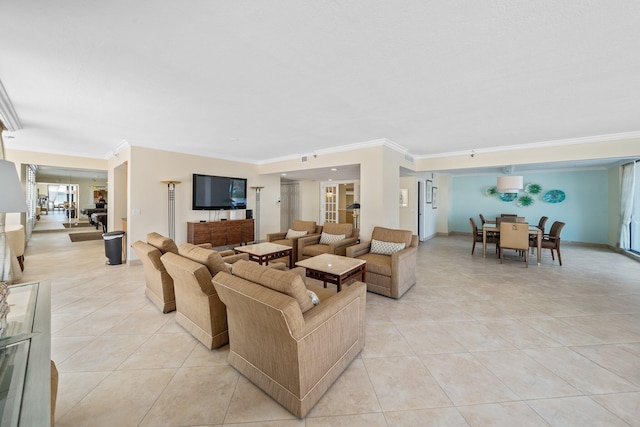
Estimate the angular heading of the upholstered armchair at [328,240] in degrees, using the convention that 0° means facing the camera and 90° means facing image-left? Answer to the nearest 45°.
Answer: approximately 45°

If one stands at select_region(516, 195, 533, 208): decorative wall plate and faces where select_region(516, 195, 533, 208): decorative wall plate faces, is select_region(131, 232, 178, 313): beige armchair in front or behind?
in front

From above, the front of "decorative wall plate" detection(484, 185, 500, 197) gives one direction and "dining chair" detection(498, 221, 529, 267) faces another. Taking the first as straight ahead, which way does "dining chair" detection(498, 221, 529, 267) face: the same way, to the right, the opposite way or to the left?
the opposite way

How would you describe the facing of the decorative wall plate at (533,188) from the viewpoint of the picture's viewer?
facing the viewer

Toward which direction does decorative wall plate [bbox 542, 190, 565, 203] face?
toward the camera

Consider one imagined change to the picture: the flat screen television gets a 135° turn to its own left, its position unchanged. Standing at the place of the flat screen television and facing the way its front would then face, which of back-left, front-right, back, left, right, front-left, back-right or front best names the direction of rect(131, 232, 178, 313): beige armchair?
back

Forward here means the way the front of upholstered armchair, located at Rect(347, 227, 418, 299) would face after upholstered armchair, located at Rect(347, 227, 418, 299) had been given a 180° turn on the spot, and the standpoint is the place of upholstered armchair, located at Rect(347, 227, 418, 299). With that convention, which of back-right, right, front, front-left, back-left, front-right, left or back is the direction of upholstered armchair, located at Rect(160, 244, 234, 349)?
back

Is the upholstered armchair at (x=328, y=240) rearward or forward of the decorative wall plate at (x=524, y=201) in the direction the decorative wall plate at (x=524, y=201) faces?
forward

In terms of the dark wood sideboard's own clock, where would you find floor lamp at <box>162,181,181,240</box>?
The floor lamp is roughly at 4 o'clock from the dark wood sideboard.

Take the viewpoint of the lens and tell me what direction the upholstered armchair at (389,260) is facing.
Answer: facing the viewer and to the left of the viewer

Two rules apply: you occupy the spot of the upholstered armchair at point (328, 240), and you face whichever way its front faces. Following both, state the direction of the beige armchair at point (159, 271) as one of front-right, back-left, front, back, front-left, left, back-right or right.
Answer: front

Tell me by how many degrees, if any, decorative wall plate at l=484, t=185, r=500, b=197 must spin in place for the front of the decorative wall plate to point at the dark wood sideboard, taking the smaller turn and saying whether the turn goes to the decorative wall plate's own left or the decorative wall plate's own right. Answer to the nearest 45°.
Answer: approximately 45° to the decorative wall plate's own right

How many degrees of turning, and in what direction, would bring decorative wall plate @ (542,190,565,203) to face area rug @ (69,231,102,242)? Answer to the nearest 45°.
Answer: approximately 45° to its right

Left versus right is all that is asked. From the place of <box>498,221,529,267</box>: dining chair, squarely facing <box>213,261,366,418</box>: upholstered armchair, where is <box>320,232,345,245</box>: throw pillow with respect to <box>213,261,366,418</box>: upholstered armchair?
right

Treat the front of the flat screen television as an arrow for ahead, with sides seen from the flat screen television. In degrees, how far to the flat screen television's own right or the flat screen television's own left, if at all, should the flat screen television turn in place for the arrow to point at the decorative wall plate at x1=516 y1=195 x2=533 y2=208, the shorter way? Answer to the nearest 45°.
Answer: approximately 45° to the flat screen television's own left

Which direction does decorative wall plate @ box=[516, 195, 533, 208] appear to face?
toward the camera

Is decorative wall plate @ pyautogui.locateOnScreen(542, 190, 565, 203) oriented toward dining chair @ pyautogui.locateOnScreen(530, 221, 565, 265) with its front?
yes
